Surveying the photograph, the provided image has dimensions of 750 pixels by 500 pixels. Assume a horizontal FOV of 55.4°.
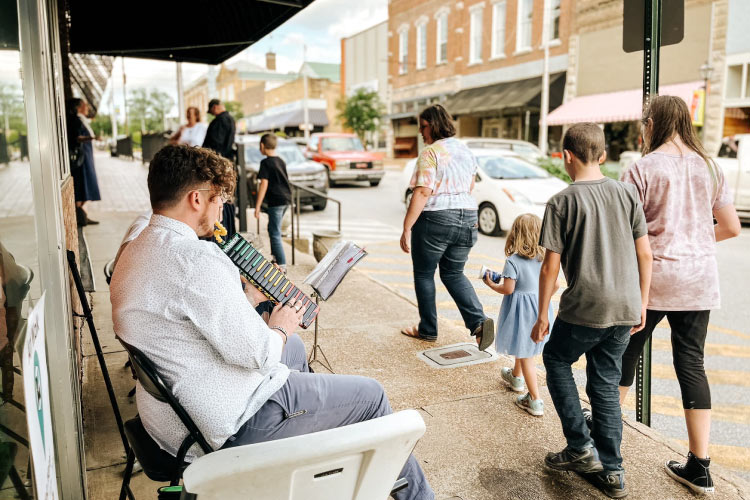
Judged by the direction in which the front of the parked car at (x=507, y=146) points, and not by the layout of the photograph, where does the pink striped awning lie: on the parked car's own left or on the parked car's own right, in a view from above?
on the parked car's own left

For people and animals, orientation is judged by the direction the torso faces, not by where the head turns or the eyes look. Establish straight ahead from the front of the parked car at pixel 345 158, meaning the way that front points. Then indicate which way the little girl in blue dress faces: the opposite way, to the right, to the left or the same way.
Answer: the opposite way

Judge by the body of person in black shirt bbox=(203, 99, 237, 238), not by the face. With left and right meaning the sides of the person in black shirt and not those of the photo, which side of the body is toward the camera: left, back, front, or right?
left

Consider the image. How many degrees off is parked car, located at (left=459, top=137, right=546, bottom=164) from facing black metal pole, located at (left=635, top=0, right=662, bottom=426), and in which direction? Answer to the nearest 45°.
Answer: approximately 45° to its right

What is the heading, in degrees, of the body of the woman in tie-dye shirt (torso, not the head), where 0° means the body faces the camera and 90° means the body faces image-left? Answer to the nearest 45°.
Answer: approximately 135°

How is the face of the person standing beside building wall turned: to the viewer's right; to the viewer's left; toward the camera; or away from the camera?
to the viewer's right

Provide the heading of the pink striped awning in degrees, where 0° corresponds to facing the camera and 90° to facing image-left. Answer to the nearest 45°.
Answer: approximately 45°

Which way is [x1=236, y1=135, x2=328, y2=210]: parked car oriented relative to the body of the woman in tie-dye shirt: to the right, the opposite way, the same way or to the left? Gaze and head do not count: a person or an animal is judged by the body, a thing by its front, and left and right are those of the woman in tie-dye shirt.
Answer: the opposite way

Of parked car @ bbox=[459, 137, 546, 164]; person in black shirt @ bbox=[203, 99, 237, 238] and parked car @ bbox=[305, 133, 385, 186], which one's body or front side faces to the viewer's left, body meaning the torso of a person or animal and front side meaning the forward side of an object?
the person in black shirt

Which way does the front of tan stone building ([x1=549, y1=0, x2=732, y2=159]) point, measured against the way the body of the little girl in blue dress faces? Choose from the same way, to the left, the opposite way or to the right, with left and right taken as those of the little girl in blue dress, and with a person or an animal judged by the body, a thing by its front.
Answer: to the left

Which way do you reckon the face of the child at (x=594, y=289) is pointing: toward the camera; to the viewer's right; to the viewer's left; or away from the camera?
away from the camera

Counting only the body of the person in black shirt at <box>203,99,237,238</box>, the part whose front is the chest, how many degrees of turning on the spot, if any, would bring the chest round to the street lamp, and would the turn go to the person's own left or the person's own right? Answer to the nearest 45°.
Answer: approximately 135° to the person's own right

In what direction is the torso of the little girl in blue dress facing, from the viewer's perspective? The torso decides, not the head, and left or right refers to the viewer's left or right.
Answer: facing away from the viewer and to the left of the viewer
